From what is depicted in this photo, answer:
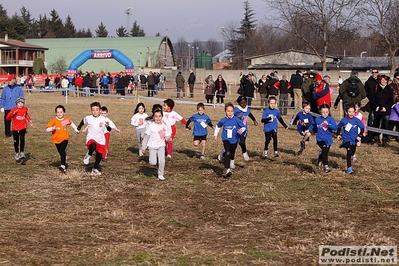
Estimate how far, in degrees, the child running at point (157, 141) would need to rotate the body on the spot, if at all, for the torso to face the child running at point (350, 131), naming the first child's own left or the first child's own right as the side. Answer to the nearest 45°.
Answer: approximately 90° to the first child's own left

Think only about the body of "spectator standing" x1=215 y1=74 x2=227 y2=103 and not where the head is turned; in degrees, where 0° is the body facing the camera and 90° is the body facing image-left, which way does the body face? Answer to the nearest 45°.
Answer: approximately 0°

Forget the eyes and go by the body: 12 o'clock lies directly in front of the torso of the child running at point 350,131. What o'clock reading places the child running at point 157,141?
the child running at point 157,141 is roughly at 2 o'clock from the child running at point 350,131.

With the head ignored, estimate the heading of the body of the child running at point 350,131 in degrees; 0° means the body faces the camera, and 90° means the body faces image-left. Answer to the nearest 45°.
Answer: approximately 0°

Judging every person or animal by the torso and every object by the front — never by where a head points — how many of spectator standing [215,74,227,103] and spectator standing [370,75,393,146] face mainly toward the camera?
2

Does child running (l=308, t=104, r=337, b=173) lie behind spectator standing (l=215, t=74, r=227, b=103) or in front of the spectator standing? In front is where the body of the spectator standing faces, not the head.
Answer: in front

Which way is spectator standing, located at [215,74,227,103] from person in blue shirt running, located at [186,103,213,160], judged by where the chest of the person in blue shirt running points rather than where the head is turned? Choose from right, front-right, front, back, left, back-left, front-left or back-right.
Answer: back
